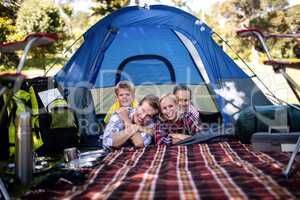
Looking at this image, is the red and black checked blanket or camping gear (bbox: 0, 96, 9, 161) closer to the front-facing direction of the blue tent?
the red and black checked blanket

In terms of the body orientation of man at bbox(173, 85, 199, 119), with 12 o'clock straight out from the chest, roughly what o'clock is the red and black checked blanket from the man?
The red and black checked blanket is roughly at 12 o'clock from the man.

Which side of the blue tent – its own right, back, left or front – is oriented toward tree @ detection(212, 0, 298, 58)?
back

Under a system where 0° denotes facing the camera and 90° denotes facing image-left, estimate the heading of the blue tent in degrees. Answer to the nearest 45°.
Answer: approximately 0°

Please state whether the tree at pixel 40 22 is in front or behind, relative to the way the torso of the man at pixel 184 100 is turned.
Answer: behind

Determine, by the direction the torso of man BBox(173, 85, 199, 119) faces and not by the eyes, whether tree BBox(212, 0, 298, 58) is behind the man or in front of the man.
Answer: behind

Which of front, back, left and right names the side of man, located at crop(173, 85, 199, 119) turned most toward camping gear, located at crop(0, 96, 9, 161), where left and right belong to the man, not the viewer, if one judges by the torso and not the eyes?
right

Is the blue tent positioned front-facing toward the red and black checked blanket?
yes

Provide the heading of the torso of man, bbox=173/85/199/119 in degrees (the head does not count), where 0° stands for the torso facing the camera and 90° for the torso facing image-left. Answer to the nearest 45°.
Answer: approximately 0°

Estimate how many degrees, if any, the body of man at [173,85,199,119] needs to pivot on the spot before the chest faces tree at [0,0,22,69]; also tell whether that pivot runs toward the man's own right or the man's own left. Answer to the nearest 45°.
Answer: approximately 135° to the man's own right
